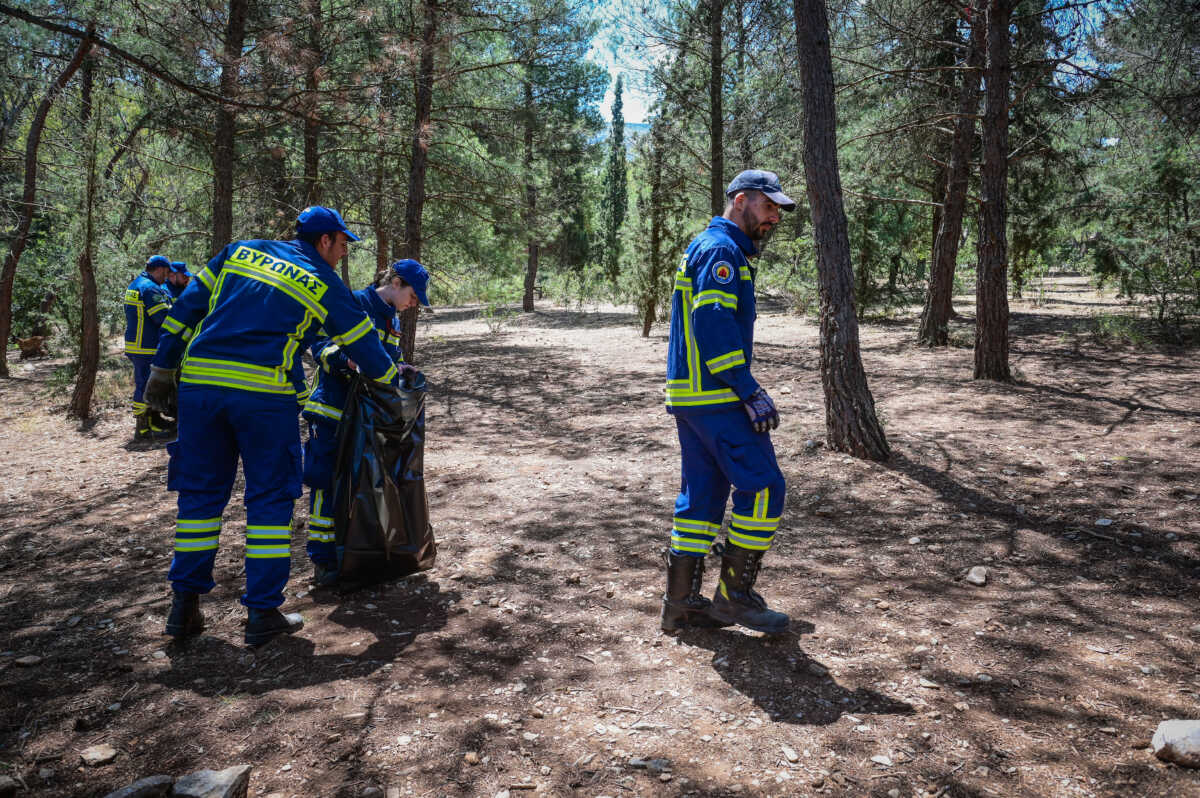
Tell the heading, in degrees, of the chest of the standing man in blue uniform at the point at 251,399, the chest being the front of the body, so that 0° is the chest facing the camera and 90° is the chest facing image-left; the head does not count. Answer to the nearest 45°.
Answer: approximately 225°

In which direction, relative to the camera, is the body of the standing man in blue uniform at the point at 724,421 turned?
to the viewer's right

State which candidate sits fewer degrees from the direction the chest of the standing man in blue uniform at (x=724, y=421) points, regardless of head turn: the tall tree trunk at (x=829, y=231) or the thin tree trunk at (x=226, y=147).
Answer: the tall tree trunk

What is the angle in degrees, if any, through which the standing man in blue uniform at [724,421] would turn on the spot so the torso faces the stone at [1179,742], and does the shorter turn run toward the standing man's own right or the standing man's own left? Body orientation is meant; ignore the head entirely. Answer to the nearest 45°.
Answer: approximately 45° to the standing man's own right

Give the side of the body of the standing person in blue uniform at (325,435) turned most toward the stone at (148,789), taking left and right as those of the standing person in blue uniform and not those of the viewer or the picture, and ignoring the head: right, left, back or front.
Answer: right

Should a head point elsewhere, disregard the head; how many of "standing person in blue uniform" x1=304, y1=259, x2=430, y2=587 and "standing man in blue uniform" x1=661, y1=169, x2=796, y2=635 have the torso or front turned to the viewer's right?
2

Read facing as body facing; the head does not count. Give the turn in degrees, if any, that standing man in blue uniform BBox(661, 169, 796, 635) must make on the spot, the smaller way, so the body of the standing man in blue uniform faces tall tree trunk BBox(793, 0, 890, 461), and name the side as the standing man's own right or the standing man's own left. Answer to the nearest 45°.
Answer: approximately 90° to the standing man's own left
